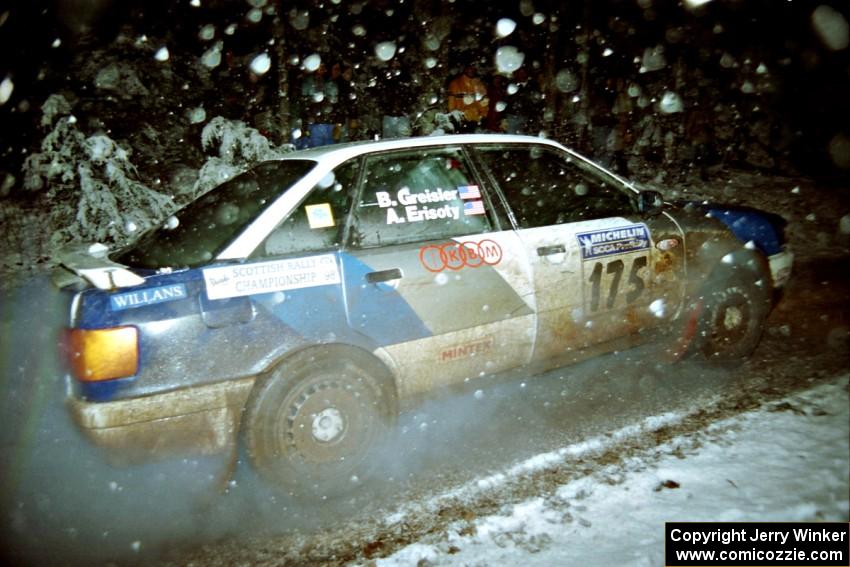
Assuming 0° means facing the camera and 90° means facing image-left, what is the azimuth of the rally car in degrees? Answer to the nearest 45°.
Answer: approximately 225°

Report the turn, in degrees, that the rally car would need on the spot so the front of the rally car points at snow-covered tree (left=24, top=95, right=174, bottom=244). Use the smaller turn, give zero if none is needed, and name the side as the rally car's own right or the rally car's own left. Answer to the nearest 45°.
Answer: approximately 90° to the rally car's own left

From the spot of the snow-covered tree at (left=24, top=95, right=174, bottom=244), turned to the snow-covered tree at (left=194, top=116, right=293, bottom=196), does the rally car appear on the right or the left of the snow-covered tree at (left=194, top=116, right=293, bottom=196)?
right

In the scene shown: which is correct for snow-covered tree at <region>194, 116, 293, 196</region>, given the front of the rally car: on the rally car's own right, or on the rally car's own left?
on the rally car's own left
